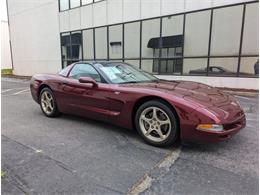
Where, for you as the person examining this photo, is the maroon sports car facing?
facing the viewer and to the right of the viewer
